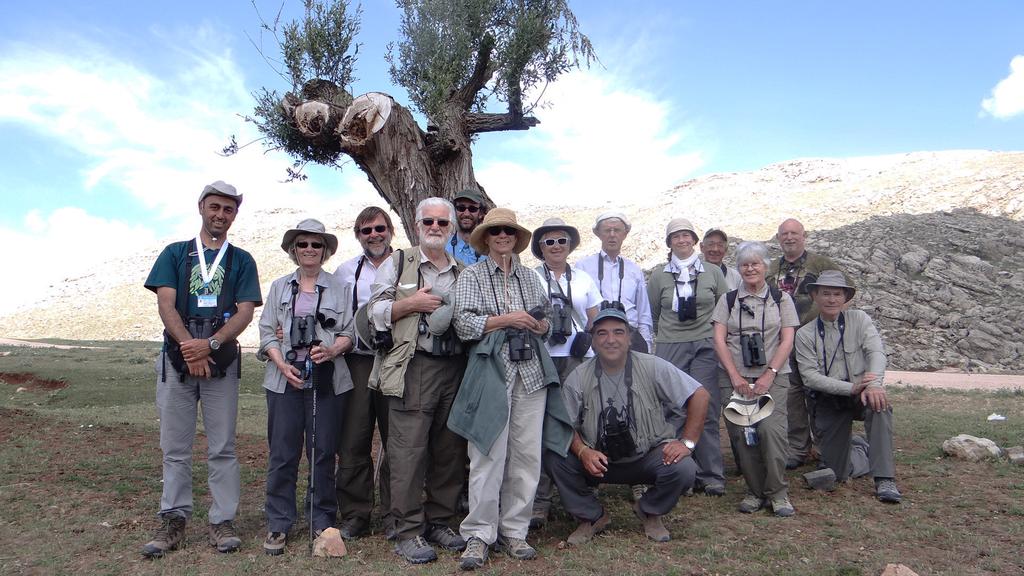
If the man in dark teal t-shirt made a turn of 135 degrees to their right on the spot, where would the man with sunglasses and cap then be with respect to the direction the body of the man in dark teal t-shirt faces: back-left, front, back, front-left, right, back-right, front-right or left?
back-right

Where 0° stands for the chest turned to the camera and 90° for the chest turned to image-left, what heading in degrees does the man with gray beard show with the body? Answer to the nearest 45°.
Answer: approximately 0°

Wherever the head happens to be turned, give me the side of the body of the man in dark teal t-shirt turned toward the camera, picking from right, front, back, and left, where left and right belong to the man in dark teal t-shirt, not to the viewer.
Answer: front

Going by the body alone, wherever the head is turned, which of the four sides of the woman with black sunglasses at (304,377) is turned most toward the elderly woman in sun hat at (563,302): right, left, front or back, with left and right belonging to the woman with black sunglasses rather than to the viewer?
left

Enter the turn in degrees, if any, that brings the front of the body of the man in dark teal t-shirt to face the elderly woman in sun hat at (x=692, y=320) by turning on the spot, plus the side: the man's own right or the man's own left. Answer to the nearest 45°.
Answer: approximately 90° to the man's own left

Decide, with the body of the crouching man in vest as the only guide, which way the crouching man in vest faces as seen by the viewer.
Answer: toward the camera

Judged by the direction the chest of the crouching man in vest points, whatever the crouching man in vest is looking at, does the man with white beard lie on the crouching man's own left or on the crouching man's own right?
on the crouching man's own right

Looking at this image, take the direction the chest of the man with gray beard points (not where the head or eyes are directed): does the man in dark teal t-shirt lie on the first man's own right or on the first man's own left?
on the first man's own right

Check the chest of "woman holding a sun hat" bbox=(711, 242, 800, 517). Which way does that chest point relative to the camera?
toward the camera

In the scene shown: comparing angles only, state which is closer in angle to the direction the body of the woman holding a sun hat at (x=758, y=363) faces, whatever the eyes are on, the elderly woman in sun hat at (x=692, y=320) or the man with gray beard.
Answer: the man with gray beard
